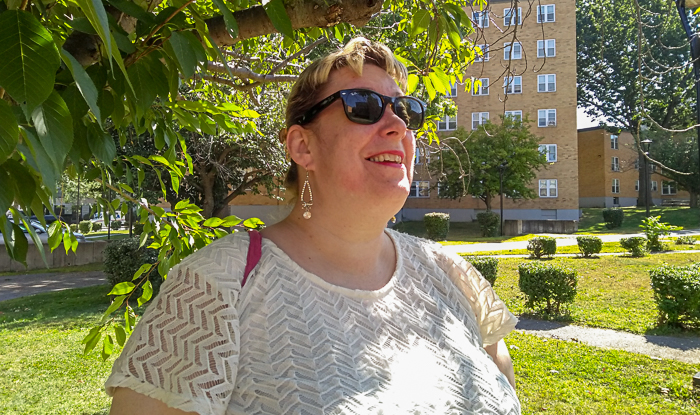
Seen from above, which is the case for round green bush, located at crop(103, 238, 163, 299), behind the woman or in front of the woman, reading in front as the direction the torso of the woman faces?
behind

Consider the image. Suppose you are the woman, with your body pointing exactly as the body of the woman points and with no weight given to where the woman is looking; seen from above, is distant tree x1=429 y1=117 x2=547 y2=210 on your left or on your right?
on your left

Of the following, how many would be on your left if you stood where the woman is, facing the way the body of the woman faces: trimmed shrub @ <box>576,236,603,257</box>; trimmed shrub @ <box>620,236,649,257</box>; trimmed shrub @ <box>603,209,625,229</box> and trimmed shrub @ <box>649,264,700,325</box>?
4

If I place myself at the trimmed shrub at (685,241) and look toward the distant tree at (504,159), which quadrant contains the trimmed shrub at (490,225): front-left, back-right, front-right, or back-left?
front-left

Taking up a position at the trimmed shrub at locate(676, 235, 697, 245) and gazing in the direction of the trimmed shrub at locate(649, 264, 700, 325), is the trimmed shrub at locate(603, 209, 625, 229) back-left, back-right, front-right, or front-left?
back-right

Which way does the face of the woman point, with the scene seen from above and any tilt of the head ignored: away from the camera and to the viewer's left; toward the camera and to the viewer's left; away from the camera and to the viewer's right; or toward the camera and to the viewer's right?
toward the camera and to the viewer's right

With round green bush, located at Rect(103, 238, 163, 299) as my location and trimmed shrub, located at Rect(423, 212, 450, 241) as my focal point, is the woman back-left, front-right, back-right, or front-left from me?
back-right

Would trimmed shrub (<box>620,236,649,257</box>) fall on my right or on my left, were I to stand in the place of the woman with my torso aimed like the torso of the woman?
on my left

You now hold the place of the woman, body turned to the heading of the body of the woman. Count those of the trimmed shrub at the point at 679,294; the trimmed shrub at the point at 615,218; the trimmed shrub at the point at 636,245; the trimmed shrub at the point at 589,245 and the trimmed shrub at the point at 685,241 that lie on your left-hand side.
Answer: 5

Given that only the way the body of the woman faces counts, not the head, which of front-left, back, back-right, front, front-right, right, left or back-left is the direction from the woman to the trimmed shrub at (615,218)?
left

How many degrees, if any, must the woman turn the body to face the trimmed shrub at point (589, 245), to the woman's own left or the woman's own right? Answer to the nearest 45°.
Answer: approximately 90° to the woman's own left

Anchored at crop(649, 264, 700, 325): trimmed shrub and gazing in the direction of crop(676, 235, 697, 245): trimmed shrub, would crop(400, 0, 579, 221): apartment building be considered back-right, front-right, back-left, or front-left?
front-left

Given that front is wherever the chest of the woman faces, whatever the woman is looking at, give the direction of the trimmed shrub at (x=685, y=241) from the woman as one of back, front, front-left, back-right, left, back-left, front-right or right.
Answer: left

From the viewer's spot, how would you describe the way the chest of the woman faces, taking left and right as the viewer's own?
facing the viewer and to the right of the viewer

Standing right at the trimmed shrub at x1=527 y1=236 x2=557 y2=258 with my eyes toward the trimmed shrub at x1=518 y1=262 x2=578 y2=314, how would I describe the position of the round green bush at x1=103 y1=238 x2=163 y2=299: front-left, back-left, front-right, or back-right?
front-right
